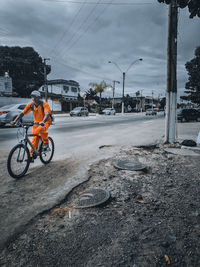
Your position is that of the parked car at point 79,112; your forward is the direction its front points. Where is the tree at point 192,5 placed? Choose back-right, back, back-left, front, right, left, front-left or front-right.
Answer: front-left

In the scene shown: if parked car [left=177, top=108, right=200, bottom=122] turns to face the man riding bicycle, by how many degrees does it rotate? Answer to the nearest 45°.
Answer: approximately 45° to its left

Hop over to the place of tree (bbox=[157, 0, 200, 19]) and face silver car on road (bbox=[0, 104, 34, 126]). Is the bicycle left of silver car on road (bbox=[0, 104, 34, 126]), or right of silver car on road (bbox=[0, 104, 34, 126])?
left

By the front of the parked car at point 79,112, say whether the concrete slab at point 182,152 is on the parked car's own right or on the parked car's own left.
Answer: on the parked car's own left

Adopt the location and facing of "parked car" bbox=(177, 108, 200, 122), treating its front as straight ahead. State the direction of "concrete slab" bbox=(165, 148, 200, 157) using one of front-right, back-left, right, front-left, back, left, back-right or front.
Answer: front-left

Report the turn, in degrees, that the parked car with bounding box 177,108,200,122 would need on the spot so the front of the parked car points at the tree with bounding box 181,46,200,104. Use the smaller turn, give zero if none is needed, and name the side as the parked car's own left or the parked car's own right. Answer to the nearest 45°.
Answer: approximately 135° to the parked car's own right
